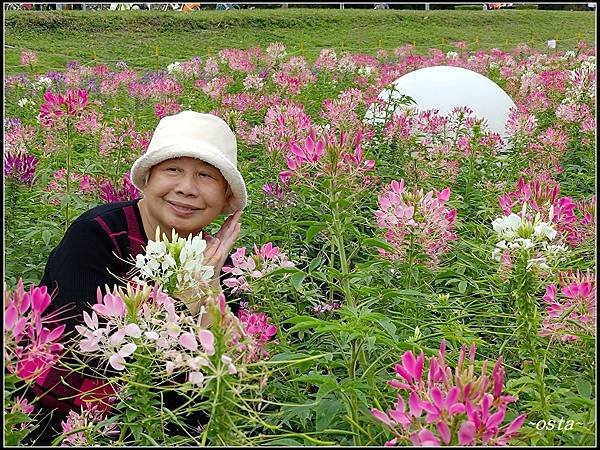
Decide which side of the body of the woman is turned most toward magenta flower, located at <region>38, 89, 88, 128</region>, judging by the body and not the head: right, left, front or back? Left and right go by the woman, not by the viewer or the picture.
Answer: back

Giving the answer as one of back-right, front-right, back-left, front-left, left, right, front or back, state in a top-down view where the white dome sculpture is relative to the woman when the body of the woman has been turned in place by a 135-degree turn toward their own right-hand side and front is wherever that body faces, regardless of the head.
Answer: back-right

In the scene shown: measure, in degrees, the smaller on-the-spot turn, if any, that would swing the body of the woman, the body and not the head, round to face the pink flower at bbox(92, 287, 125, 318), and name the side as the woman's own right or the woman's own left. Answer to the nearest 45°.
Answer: approximately 45° to the woman's own right

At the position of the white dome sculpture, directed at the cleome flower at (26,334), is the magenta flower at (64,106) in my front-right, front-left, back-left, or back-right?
front-right

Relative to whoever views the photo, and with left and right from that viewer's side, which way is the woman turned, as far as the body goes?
facing the viewer and to the right of the viewer

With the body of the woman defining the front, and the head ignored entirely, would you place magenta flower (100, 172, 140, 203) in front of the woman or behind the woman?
behind
